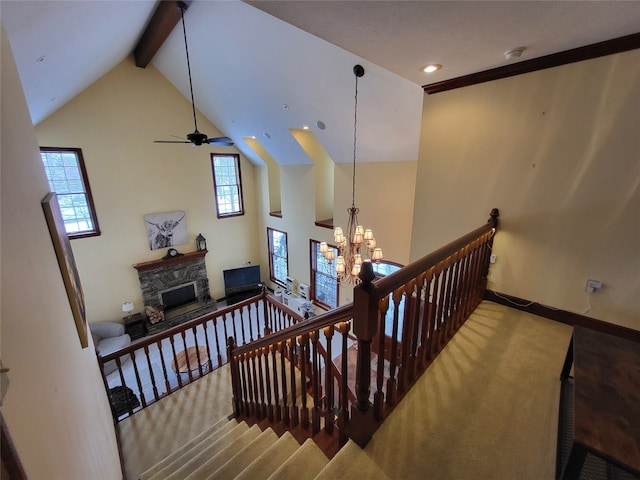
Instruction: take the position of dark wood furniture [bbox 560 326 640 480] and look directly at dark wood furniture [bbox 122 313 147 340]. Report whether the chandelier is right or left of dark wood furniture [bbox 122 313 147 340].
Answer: right

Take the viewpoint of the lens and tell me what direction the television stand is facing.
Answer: facing the viewer and to the right of the viewer

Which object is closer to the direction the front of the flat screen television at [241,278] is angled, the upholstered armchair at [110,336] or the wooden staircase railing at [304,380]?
the wooden staircase railing

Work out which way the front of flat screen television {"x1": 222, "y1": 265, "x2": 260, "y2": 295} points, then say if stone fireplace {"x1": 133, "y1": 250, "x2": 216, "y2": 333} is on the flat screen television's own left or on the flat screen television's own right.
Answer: on the flat screen television's own right

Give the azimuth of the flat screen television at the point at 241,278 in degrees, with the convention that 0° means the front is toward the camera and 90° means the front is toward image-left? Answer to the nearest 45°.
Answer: approximately 315°

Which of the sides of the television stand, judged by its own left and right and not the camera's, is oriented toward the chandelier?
front

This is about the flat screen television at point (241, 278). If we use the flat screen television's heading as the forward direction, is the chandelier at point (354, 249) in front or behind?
in front
